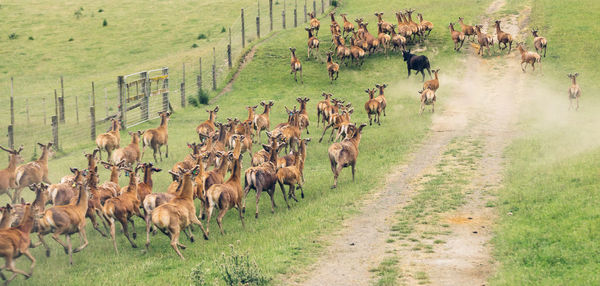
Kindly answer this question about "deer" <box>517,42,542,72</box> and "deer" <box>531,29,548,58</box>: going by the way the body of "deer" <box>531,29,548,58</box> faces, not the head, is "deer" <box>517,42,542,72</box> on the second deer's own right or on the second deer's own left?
on the second deer's own left

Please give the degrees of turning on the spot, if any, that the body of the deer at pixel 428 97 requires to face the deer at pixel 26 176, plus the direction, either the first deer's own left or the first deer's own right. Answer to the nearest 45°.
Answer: approximately 135° to the first deer's own left

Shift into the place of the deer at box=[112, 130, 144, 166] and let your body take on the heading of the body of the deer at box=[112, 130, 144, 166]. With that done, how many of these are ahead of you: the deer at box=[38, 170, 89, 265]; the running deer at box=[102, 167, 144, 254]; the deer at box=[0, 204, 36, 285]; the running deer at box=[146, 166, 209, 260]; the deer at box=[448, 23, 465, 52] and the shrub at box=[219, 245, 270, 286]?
1

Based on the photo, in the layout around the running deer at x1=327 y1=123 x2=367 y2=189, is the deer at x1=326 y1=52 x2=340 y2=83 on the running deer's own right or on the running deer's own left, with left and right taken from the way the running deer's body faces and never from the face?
on the running deer's own left

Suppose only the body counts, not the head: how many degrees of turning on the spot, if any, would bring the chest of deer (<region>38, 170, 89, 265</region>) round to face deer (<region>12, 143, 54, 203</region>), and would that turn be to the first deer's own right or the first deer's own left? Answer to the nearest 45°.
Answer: approximately 45° to the first deer's own left

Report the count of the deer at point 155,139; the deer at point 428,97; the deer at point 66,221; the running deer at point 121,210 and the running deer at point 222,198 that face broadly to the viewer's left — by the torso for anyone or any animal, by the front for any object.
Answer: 0

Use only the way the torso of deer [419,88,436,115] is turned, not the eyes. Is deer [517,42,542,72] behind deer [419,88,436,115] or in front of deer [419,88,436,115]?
in front

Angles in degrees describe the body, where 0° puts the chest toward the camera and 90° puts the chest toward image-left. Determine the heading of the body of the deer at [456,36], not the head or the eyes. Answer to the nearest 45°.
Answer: approximately 135°

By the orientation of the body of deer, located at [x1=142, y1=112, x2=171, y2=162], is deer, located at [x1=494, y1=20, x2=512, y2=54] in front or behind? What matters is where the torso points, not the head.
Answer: in front

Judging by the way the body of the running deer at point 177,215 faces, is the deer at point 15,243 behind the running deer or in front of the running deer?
behind

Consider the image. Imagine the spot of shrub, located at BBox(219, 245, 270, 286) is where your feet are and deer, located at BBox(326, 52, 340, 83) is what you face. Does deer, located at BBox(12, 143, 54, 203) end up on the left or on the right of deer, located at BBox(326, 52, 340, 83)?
left

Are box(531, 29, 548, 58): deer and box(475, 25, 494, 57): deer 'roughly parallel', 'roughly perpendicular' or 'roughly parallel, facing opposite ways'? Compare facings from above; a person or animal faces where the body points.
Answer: roughly parallel

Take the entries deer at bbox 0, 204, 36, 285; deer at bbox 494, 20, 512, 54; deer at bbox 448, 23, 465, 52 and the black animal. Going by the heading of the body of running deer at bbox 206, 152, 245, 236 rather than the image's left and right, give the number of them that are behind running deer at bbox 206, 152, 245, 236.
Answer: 1

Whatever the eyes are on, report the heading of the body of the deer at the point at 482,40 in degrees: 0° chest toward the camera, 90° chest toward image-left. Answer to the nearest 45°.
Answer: approximately 135°
